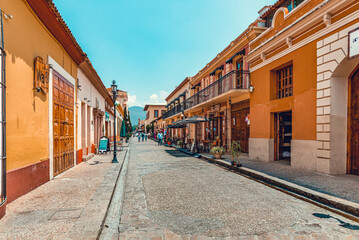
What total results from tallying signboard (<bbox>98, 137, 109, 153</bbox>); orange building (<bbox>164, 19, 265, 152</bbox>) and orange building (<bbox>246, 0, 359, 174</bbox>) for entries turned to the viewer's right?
0

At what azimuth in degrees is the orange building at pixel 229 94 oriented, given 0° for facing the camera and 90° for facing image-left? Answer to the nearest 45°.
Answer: approximately 45°

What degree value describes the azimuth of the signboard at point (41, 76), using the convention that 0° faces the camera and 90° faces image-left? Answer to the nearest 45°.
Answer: approximately 315°

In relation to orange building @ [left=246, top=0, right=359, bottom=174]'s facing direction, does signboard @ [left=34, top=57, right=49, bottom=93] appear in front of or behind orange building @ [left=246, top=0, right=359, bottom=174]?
in front

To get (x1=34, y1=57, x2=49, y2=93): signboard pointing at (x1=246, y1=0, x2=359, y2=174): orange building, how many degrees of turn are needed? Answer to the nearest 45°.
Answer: approximately 45° to its left

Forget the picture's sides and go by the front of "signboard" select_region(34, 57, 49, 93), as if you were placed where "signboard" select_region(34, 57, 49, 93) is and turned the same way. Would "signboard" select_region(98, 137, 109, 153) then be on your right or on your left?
on your left

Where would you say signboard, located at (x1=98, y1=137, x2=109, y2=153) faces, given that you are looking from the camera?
facing the viewer

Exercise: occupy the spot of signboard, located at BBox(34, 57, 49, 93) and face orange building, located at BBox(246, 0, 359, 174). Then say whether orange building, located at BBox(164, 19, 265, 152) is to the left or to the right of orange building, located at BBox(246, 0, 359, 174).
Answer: left

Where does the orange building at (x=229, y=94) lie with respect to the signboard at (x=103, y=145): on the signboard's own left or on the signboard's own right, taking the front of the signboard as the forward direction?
on the signboard's own left

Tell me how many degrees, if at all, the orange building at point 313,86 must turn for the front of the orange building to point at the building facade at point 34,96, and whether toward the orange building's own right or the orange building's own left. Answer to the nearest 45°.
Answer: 0° — it already faces it

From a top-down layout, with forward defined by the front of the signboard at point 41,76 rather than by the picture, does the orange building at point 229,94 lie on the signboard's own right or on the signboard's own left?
on the signboard's own left

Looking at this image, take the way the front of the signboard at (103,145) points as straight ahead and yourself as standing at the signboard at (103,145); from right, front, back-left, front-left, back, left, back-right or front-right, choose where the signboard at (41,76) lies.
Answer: front
